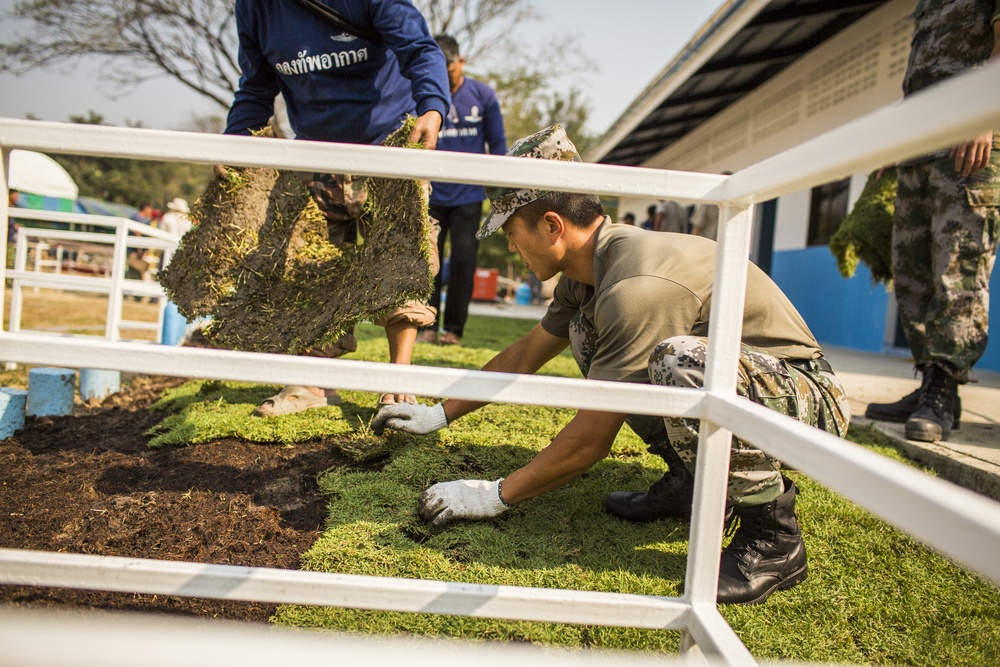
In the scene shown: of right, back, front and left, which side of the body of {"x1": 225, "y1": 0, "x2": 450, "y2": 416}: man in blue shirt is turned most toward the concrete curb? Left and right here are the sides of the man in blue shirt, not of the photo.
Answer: left

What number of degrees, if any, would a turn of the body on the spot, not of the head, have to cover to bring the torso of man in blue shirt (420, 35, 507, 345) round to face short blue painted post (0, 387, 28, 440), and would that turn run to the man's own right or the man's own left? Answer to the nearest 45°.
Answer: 0° — they already face it

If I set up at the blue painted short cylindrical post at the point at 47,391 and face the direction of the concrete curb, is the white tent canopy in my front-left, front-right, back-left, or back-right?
back-left

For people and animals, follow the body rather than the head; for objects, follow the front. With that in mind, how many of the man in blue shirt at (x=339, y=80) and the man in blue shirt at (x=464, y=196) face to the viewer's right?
0

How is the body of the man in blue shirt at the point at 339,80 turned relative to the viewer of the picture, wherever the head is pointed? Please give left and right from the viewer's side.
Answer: facing the viewer and to the left of the viewer

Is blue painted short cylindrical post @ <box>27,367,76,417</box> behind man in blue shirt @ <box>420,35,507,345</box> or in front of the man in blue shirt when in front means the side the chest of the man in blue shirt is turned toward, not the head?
in front

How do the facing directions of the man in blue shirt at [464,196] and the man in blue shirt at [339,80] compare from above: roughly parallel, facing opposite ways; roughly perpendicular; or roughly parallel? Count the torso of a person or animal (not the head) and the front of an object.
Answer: roughly parallel

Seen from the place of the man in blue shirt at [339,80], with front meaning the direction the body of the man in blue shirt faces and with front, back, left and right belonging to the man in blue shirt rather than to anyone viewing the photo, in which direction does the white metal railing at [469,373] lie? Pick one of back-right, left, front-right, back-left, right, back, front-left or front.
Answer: front-left

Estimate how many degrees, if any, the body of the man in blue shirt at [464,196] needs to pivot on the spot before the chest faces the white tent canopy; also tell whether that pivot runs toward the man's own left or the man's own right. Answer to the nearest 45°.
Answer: approximately 90° to the man's own right

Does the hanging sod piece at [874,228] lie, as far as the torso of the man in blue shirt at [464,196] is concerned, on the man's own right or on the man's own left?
on the man's own left

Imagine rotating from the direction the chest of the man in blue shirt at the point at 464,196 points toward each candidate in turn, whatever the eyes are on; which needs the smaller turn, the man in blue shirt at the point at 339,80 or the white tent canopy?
the man in blue shirt
